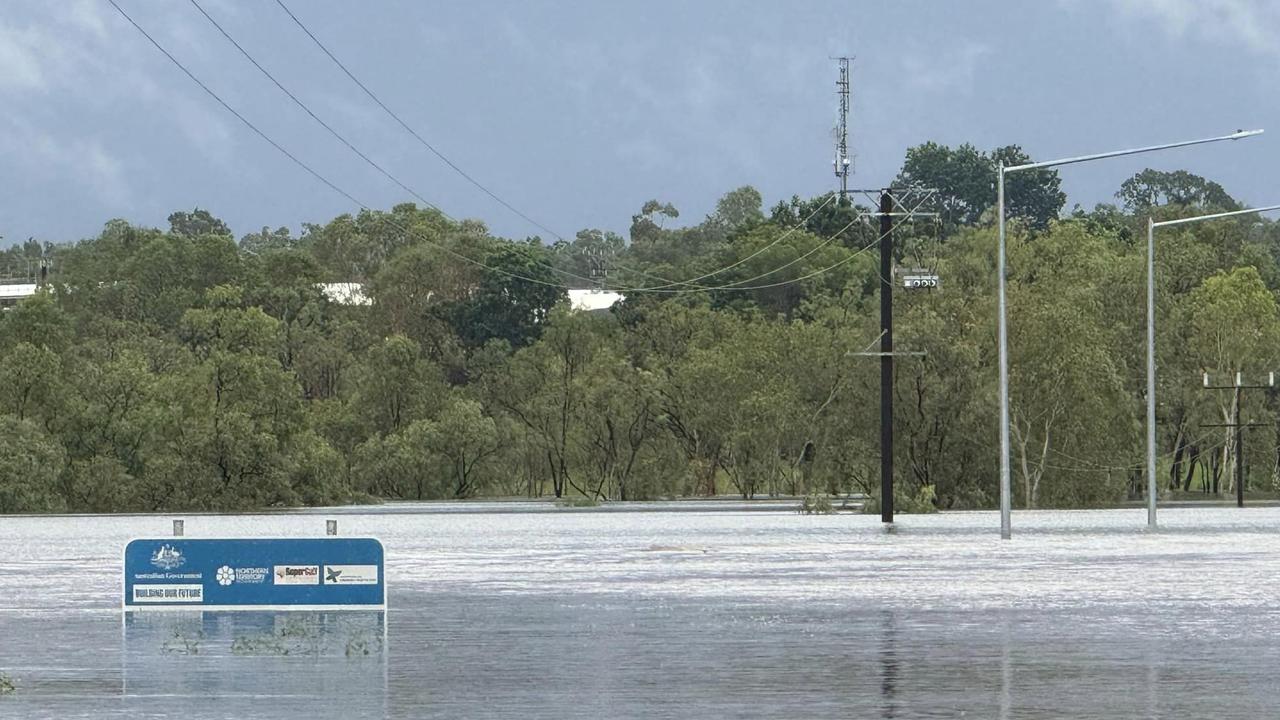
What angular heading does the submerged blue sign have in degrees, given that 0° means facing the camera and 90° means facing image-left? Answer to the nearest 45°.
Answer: approximately 0°
